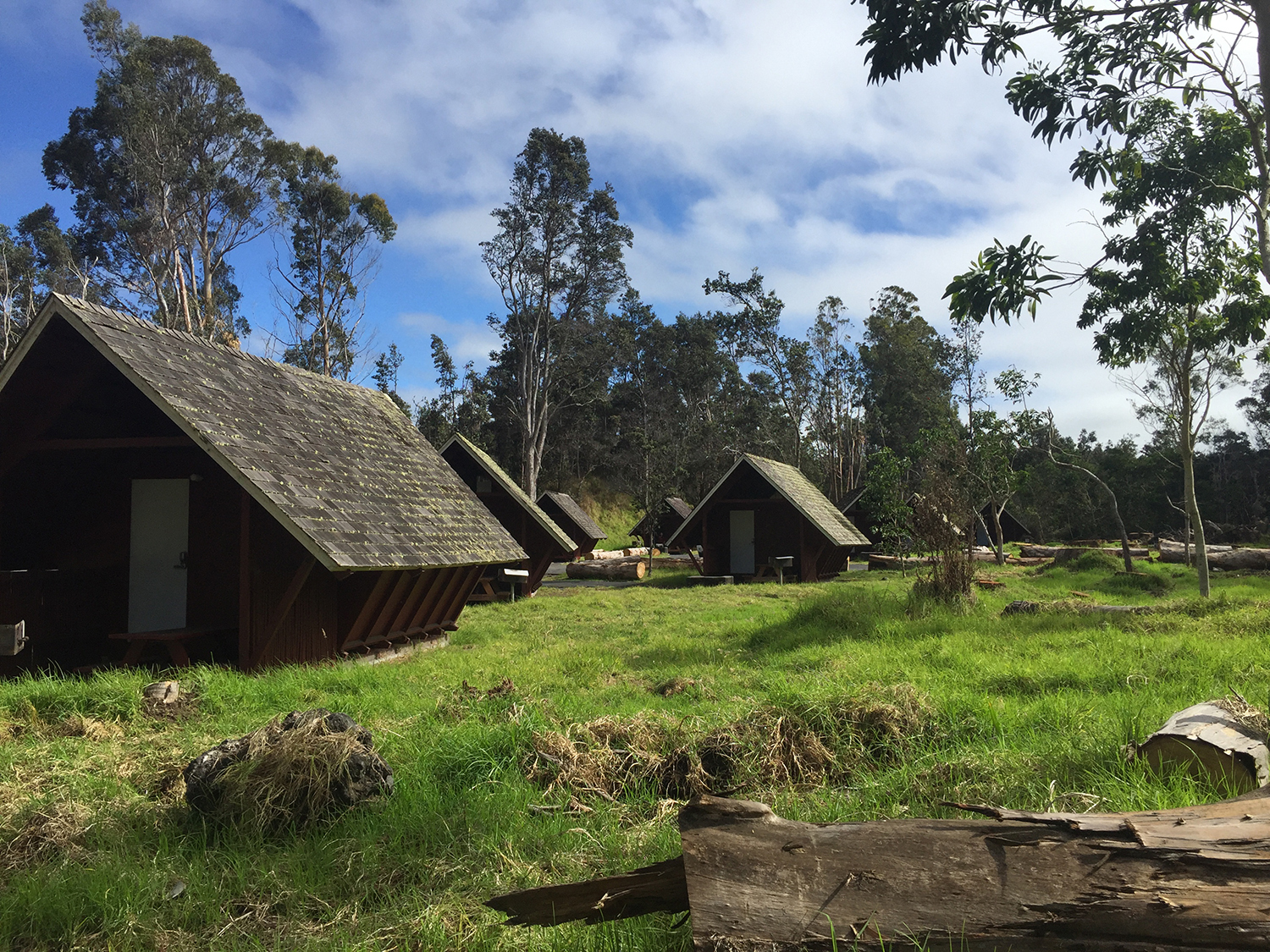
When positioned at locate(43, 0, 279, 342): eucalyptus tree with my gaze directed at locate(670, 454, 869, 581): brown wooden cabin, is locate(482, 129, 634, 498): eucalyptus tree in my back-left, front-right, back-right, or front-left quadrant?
front-left

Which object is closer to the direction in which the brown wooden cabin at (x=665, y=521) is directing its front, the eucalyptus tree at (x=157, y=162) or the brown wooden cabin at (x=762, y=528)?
the eucalyptus tree

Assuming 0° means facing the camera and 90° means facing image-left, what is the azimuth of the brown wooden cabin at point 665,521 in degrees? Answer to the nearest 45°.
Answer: approximately 45°

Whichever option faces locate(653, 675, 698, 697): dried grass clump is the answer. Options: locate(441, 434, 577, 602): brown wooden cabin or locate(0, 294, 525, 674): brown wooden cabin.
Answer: locate(441, 434, 577, 602): brown wooden cabin

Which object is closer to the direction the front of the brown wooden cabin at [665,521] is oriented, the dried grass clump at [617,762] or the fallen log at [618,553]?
the fallen log

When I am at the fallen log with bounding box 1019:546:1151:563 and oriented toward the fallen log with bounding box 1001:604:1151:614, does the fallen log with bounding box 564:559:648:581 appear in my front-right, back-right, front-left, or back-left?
front-right

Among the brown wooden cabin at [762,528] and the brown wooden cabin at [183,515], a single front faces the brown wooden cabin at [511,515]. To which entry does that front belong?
the brown wooden cabin at [762,528]

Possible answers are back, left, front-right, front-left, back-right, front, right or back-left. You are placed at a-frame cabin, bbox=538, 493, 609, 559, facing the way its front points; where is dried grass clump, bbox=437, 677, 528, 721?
front-left

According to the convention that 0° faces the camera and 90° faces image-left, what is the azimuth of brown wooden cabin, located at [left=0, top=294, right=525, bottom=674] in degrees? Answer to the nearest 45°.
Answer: approximately 45°

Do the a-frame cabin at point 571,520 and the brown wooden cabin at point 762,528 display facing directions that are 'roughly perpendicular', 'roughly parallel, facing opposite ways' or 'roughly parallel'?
roughly parallel

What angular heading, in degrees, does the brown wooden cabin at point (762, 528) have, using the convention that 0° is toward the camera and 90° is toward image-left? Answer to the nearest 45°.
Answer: approximately 45°

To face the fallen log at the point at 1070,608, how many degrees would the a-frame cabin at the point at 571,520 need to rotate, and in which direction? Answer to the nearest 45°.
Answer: approximately 45° to its left

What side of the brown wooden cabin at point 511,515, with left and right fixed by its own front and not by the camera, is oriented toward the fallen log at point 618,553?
back

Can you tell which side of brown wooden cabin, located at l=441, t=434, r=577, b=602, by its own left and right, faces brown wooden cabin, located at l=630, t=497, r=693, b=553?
back

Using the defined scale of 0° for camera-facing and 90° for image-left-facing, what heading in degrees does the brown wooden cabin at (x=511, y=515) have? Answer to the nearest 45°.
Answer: approximately 0°
